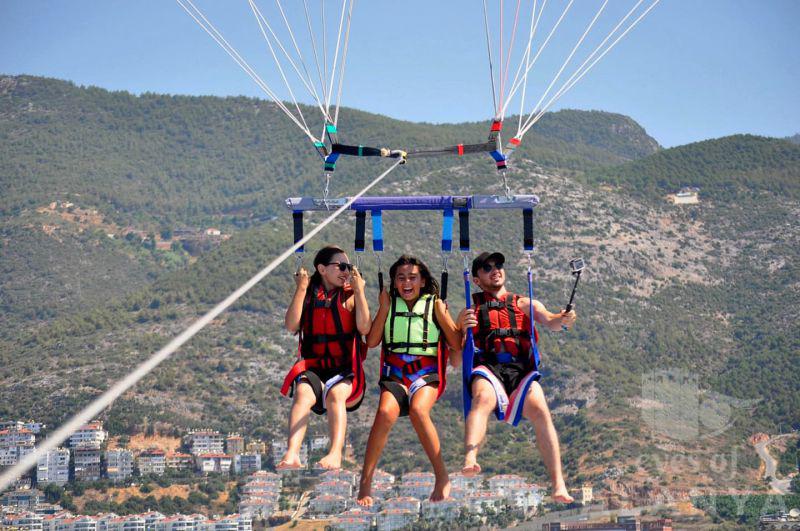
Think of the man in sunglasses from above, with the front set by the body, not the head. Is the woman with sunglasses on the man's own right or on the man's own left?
on the man's own right

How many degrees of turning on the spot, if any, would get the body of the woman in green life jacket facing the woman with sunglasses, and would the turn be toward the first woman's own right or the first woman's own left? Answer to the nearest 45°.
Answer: approximately 90° to the first woman's own right

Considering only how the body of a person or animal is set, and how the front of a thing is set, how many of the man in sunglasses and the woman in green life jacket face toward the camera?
2

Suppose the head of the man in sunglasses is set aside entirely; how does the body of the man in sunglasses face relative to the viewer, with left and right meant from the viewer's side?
facing the viewer

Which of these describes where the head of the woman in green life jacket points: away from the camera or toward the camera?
toward the camera

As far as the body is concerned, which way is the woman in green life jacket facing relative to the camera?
toward the camera

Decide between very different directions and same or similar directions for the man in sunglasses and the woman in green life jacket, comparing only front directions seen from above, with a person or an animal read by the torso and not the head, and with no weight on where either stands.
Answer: same or similar directions

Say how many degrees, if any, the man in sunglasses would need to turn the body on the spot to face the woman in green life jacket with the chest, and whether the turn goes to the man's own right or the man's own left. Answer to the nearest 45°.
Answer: approximately 90° to the man's own right

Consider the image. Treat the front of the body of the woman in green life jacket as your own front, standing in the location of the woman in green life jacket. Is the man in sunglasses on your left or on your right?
on your left
